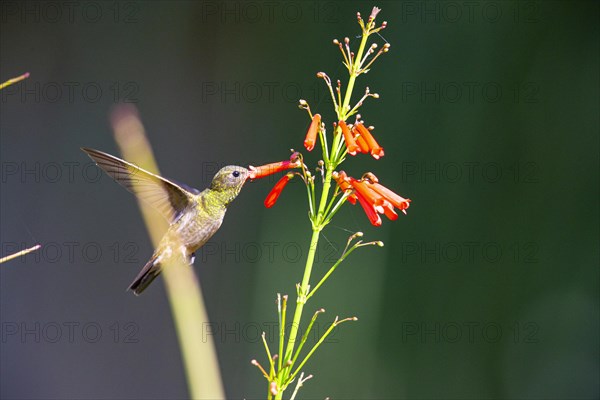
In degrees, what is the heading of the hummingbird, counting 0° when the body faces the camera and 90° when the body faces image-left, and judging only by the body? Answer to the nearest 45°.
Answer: approximately 270°
